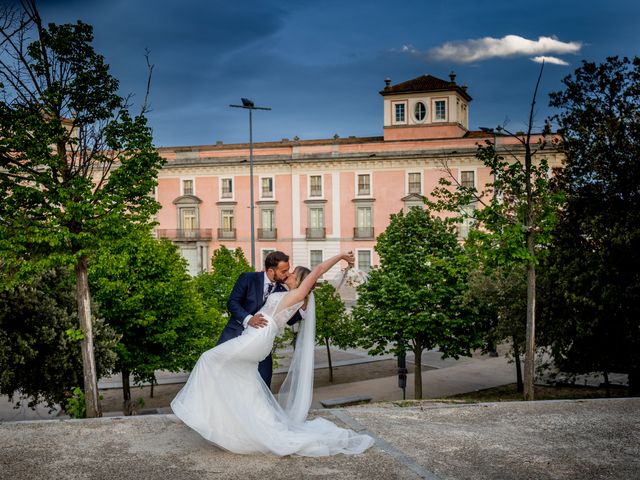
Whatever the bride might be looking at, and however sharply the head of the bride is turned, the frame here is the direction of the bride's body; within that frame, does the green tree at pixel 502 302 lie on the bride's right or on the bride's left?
on the bride's right

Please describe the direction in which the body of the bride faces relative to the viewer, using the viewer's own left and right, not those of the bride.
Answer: facing to the left of the viewer

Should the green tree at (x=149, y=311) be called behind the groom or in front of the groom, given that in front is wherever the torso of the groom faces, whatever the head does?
behind

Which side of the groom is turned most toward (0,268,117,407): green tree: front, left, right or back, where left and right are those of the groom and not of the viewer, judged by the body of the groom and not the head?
back

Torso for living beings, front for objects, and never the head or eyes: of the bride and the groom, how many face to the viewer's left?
1

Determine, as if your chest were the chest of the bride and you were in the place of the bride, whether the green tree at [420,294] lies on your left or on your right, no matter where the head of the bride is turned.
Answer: on your right

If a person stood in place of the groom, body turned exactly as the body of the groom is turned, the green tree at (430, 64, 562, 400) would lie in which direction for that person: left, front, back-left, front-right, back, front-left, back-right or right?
left

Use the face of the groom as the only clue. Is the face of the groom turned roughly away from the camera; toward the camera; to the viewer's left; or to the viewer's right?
to the viewer's right

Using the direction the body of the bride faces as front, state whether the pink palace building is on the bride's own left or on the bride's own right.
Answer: on the bride's own right

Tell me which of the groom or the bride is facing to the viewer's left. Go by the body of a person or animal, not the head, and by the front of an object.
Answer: the bride

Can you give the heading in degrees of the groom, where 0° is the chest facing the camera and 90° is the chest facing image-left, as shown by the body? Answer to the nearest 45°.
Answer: approximately 315°
